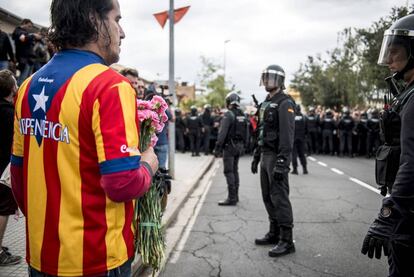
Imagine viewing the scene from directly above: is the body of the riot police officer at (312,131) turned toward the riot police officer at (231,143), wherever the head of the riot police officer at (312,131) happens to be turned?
no

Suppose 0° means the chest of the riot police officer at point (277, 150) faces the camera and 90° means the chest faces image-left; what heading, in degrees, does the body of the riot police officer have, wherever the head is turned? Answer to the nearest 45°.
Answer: approximately 45°

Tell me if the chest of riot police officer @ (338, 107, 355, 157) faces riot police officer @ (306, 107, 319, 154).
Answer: no

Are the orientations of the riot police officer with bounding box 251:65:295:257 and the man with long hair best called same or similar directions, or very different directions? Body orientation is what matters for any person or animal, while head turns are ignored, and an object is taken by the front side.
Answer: very different directions

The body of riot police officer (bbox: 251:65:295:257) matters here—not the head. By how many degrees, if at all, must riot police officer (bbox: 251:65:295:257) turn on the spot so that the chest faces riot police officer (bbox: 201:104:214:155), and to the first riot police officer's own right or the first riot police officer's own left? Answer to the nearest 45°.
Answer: approximately 135° to the first riot police officer's own right

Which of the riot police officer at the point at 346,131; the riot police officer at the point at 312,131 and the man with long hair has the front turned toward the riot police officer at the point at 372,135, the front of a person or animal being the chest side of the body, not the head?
the man with long hair

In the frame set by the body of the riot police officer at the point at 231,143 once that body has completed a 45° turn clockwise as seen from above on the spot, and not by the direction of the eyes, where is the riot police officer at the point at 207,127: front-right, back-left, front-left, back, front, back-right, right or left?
front

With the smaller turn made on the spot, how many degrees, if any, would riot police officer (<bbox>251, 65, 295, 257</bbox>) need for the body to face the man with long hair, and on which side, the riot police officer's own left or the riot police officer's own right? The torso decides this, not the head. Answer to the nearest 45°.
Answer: approximately 45° to the riot police officer's own left

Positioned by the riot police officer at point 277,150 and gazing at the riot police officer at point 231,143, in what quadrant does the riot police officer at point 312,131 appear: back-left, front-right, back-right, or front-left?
front-right
